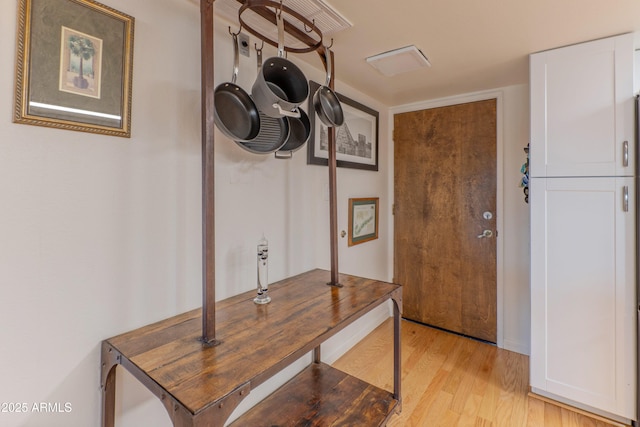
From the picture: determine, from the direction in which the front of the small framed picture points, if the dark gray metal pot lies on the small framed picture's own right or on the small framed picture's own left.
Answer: on the small framed picture's own right

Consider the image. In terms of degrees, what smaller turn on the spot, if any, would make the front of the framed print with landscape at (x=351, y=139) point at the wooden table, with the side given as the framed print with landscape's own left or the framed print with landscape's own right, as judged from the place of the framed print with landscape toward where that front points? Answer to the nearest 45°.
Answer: approximately 45° to the framed print with landscape's own right

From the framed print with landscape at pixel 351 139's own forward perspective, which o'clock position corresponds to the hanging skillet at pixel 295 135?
The hanging skillet is roughly at 2 o'clock from the framed print with landscape.

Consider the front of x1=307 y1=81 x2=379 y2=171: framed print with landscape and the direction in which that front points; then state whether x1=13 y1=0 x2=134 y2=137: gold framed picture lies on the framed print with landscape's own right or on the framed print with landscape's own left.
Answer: on the framed print with landscape's own right

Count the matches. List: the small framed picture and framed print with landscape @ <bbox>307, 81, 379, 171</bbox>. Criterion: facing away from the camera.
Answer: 0

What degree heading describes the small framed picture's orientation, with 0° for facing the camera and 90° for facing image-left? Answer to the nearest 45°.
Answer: approximately 315°

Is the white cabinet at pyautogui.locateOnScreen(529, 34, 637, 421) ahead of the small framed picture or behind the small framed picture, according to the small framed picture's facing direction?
ahead

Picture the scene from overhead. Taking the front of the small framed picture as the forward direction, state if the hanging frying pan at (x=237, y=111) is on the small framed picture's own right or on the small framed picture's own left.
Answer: on the small framed picture's own right

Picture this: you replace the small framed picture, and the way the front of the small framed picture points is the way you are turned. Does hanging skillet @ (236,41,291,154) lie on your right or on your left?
on your right

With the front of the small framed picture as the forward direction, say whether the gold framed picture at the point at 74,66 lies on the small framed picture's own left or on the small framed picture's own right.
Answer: on the small framed picture's own right

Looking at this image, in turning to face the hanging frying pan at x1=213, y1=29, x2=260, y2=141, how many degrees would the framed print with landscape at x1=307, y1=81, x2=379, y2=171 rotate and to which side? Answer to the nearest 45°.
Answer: approximately 90° to its right

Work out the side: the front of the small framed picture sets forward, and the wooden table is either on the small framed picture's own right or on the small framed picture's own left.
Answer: on the small framed picture's own right
